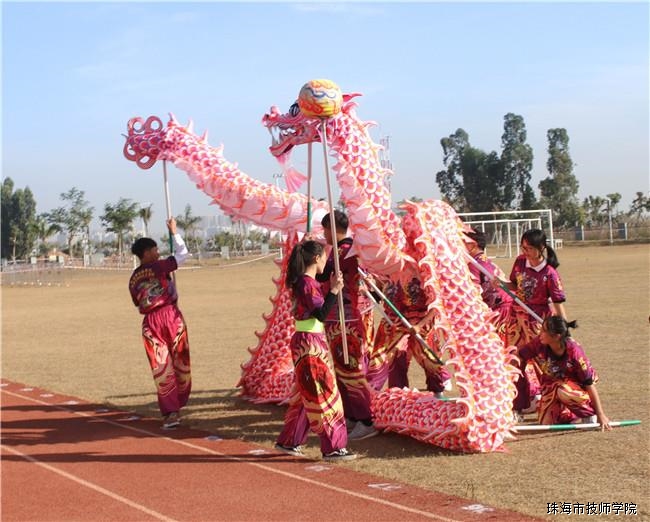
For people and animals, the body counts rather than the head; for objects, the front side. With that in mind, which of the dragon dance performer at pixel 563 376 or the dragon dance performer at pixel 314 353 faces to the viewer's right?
the dragon dance performer at pixel 314 353

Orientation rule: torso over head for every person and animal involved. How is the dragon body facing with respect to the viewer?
to the viewer's left

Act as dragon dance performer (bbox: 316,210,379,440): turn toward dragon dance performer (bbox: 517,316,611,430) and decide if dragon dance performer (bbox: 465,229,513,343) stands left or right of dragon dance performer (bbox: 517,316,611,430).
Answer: left

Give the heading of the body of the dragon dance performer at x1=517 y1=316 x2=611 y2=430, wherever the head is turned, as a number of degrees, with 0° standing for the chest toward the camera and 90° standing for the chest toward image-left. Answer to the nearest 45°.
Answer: approximately 45°

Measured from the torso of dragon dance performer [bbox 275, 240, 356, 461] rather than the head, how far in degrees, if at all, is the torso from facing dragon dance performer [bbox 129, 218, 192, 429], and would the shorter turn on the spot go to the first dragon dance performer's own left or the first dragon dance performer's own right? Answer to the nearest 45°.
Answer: approximately 135° to the first dragon dance performer's own left

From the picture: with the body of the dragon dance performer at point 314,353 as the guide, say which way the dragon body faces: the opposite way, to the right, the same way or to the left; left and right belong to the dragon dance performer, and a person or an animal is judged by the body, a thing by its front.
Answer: the opposite way

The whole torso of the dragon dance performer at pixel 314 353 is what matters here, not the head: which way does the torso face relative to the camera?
to the viewer's right

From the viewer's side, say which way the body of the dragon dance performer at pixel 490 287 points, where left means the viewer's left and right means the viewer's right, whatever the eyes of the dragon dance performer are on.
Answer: facing to the left of the viewer

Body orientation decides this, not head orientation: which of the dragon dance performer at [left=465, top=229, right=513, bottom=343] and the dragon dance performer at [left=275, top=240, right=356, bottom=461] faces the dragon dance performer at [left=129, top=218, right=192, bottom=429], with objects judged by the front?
the dragon dance performer at [left=465, top=229, right=513, bottom=343]
